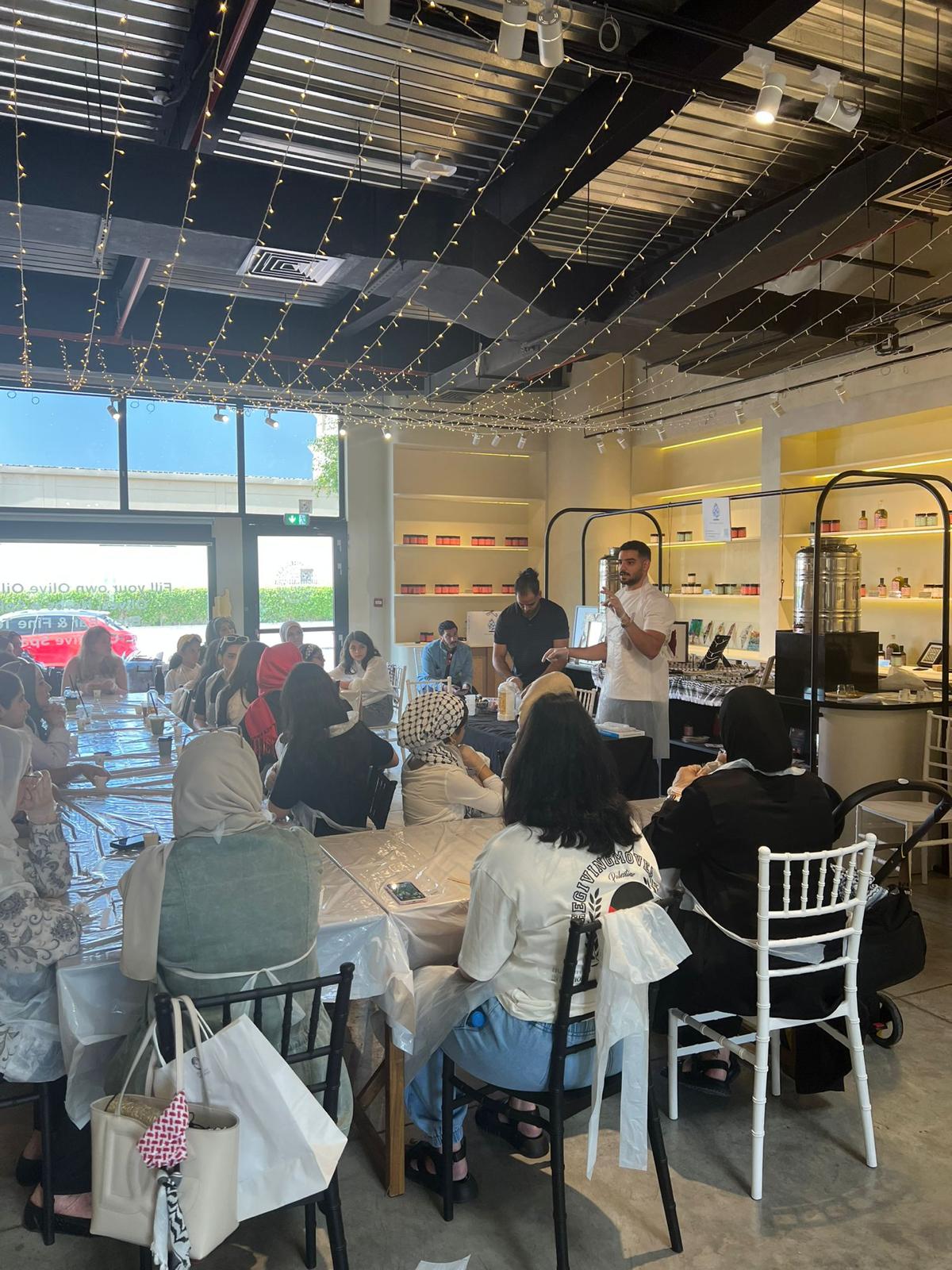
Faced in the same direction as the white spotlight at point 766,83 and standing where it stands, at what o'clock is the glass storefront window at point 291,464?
The glass storefront window is roughly at 3 o'clock from the white spotlight.

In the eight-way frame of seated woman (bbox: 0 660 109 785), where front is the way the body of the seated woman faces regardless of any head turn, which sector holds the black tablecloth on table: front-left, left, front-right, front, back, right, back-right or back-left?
front

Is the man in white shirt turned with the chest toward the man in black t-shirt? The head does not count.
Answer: no

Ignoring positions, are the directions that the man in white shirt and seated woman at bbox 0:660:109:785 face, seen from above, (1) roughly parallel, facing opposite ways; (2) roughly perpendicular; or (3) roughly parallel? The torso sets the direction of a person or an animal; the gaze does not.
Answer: roughly parallel, facing opposite ways

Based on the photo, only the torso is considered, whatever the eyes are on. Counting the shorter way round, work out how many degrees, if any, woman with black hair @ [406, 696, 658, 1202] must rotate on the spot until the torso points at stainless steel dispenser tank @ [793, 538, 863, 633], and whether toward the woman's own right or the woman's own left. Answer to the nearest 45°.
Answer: approximately 90° to the woman's own right

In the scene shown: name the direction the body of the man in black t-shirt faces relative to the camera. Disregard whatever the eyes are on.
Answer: toward the camera

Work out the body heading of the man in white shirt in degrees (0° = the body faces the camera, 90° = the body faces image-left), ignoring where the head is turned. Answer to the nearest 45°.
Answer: approximately 45°

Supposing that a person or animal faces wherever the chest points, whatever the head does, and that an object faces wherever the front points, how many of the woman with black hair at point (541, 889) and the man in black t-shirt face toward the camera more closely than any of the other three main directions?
1

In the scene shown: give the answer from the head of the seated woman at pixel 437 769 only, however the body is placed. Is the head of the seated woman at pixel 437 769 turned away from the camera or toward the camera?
away from the camera

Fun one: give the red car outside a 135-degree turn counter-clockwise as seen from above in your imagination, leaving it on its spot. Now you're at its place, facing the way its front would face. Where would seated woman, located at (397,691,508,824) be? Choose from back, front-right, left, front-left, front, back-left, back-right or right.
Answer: front-right

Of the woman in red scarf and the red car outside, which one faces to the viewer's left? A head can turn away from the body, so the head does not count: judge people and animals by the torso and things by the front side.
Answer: the red car outside

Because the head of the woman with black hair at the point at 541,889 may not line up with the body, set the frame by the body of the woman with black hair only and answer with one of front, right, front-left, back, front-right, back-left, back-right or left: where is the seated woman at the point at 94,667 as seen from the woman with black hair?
front

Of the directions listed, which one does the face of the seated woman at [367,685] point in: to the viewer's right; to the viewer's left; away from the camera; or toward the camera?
toward the camera

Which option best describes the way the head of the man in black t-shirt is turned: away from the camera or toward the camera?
toward the camera

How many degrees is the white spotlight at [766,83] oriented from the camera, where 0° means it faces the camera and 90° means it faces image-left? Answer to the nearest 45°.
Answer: approximately 45°

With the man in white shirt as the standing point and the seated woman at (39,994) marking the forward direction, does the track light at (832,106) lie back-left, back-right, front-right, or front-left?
front-left

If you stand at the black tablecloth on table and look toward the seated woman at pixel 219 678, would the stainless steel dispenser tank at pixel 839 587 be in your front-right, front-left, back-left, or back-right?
back-right

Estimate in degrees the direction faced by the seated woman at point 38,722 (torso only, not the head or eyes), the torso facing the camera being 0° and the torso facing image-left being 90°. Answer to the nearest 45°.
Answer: approximately 270°

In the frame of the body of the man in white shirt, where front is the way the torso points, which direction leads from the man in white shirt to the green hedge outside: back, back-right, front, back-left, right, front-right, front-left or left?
right

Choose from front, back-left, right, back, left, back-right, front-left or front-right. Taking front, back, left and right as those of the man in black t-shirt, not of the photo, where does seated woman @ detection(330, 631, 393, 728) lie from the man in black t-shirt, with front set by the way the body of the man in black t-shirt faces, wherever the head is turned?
back-right

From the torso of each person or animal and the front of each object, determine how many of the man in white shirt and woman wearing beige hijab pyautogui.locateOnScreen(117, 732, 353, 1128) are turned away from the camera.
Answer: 1
